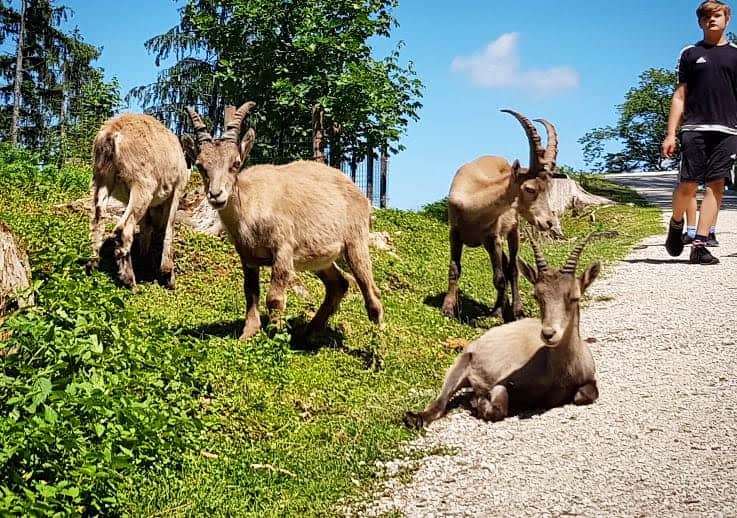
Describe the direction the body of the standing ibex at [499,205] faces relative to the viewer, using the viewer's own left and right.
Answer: facing the viewer and to the right of the viewer

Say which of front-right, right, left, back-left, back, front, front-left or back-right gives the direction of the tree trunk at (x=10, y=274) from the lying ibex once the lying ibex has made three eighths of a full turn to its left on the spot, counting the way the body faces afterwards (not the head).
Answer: left

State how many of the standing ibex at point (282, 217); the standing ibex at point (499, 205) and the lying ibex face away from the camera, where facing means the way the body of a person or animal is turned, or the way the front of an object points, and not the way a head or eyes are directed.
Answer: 0

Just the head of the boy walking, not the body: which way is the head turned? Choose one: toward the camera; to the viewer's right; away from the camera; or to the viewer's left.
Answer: toward the camera

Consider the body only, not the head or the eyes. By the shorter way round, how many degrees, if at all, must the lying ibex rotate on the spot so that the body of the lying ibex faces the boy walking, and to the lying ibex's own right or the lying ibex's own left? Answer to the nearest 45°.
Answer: approximately 90° to the lying ibex's own left

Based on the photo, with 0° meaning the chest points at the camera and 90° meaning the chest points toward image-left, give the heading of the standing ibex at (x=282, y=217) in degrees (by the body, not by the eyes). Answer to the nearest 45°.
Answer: approximately 45°

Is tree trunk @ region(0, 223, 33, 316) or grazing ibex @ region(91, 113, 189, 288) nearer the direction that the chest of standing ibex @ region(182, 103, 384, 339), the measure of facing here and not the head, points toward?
the tree trunk

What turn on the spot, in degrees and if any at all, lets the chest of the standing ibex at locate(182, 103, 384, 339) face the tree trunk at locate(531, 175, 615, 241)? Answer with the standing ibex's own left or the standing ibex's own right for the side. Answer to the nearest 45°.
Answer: approximately 180°
